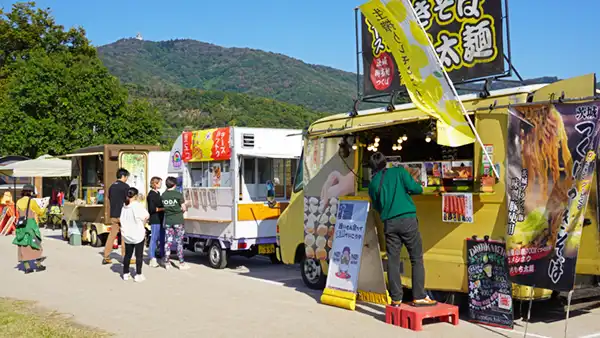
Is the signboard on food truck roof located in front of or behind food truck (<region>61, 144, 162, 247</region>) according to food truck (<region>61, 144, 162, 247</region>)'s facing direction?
behind

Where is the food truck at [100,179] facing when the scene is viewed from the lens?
facing away from the viewer and to the left of the viewer

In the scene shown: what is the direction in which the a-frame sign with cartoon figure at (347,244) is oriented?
toward the camera

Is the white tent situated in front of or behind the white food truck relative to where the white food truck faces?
in front

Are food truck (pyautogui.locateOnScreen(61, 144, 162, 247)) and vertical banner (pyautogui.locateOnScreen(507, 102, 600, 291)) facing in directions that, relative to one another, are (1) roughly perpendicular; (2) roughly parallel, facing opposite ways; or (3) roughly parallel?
roughly perpendicular

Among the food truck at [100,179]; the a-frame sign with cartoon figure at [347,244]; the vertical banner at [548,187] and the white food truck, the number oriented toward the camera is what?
2

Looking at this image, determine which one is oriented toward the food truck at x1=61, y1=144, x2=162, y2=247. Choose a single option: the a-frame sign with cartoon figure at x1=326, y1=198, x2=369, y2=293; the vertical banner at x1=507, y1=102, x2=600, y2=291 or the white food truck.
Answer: the white food truck

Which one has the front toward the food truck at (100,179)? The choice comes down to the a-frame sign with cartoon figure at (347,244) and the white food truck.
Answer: the white food truck

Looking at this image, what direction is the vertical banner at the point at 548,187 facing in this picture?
toward the camera

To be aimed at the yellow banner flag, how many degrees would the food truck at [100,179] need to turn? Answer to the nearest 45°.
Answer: approximately 135° to its left

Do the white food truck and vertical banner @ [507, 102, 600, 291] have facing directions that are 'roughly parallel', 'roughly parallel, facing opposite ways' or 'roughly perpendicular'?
roughly perpendicular

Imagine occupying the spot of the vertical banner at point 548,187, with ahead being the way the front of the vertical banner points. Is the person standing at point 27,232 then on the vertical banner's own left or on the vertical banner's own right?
on the vertical banner's own right

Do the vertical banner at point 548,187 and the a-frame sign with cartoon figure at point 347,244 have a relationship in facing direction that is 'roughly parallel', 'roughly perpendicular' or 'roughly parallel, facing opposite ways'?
roughly parallel

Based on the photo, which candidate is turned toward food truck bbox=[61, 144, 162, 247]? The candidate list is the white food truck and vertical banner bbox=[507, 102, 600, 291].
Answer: the white food truck

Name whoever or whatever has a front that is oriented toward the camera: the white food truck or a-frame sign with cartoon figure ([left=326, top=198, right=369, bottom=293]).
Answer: the a-frame sign with cartoon figure

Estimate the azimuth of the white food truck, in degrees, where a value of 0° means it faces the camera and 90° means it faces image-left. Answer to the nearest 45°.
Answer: approximately 135°

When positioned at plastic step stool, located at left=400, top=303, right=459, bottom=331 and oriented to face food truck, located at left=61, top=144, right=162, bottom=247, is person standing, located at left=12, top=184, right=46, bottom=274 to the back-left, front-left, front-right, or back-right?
front-left

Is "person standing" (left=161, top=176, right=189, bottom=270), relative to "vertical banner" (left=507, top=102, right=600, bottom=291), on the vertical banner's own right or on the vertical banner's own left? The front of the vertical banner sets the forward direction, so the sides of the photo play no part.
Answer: on the vertical banner's own right
